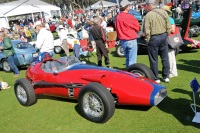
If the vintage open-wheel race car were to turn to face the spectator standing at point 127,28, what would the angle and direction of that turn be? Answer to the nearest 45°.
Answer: approximately 90° to its left

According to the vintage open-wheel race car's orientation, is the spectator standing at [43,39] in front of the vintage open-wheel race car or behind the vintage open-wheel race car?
behind

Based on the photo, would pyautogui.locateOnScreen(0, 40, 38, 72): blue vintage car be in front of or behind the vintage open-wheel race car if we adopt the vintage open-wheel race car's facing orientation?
behind

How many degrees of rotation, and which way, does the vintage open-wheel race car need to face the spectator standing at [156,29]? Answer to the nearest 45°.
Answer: approximately 90° to its left

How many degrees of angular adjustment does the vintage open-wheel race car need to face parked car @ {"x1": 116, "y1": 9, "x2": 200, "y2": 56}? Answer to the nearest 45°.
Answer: approximately 90° to its left

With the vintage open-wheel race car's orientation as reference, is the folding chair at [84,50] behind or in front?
behind

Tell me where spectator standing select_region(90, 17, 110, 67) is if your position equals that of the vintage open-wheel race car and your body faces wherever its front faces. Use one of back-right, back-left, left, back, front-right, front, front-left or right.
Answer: back-left

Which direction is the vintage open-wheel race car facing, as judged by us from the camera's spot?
facing the viewer and to the right of the viewer
